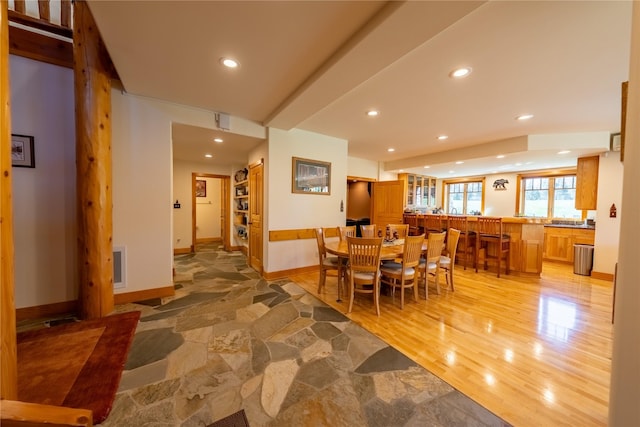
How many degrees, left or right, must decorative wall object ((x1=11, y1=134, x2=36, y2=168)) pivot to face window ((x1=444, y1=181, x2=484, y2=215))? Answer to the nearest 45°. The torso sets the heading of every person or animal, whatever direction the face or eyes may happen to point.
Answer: approximately 45° to its left

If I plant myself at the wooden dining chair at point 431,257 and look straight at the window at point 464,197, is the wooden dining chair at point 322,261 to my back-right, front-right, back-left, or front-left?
back-left

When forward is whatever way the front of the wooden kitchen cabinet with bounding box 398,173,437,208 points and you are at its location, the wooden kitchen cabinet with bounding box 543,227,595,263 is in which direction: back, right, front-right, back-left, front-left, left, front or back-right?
front-left

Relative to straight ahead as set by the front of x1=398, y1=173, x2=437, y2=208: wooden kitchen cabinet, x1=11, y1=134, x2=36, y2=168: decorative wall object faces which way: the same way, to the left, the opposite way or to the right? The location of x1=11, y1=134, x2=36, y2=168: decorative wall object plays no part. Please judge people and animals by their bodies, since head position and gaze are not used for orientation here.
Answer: to the left

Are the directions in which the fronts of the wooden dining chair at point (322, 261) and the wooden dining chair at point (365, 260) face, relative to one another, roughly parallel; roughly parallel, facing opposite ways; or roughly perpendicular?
roughly perpendicular

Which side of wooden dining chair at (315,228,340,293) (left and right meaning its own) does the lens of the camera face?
right

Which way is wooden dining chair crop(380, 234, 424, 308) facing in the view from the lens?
facing away from the viewer and to the left of the viewer

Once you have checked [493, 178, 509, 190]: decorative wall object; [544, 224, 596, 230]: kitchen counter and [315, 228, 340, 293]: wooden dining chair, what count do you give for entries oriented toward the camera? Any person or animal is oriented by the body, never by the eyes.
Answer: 2

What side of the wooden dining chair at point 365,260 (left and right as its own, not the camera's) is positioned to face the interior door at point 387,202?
front

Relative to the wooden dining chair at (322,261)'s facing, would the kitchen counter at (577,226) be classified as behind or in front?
in front

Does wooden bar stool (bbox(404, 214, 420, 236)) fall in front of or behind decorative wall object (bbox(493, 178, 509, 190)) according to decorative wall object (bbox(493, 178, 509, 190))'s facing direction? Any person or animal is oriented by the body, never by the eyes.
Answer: in front

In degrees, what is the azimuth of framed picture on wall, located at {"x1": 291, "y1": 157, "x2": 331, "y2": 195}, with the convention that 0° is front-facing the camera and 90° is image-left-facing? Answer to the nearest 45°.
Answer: approximately 315°

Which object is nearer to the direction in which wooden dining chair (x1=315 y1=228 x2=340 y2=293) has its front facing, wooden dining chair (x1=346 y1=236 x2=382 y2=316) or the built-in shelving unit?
the wooden dining chair

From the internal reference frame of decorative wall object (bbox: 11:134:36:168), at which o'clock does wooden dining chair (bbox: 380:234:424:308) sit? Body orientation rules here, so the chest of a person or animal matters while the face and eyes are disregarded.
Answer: The wooden dining chair is roughly at 10 o'clock from the decorative wall object.
